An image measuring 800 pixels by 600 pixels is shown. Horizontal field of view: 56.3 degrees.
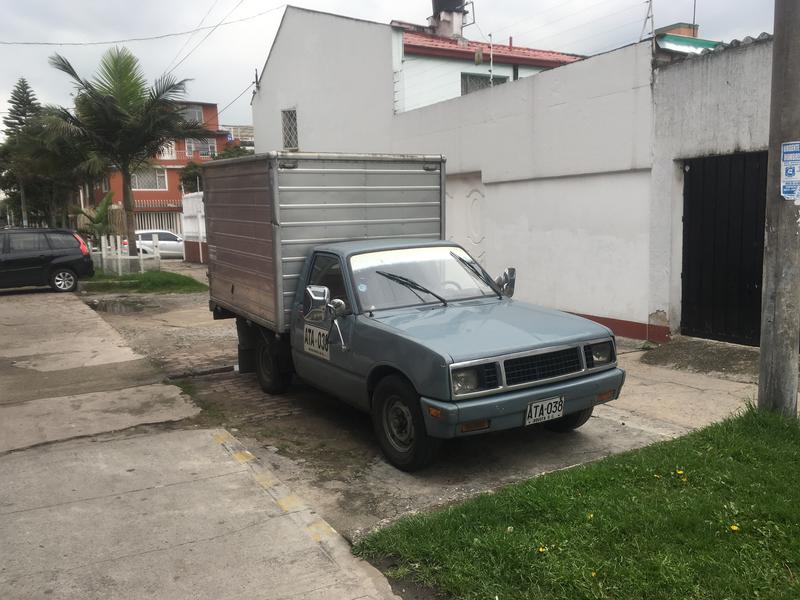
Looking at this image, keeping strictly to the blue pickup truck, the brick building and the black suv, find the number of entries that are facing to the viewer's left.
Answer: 1

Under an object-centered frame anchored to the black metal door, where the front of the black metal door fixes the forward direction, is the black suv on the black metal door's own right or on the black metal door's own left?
on the black metal door's own right

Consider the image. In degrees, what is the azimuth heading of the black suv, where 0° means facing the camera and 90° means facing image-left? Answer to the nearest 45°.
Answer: approximately 90°

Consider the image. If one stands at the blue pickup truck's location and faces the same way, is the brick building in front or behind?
behind

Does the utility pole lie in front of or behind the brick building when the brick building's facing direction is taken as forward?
in front

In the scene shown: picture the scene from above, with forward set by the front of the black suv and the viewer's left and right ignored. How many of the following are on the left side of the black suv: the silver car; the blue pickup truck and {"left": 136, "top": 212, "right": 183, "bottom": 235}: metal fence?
1

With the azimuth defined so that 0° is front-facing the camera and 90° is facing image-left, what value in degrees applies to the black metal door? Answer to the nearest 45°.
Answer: approximately 45°

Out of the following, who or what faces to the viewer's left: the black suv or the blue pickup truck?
the black suv

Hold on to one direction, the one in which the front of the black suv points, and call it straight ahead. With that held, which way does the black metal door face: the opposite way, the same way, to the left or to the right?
the same way

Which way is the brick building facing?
toward the camera

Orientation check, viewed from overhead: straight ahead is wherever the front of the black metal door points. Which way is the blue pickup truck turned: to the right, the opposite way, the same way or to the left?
to the left

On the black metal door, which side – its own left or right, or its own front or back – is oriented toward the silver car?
right

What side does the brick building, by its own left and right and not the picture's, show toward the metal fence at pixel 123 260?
front

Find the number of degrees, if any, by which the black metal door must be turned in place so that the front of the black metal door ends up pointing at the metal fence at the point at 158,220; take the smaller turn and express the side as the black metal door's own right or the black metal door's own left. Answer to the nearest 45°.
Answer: approximately 90° to the black metal door's own right

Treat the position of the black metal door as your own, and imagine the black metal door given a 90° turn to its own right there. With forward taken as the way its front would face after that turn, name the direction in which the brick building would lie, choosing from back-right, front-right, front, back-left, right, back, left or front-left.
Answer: front

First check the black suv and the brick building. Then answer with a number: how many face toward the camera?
1

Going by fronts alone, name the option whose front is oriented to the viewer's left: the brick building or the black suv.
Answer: the black suv

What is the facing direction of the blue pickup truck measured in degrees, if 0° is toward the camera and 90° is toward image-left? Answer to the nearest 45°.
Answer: approximately 315°

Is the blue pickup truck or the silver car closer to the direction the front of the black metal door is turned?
the blue pickup truck
